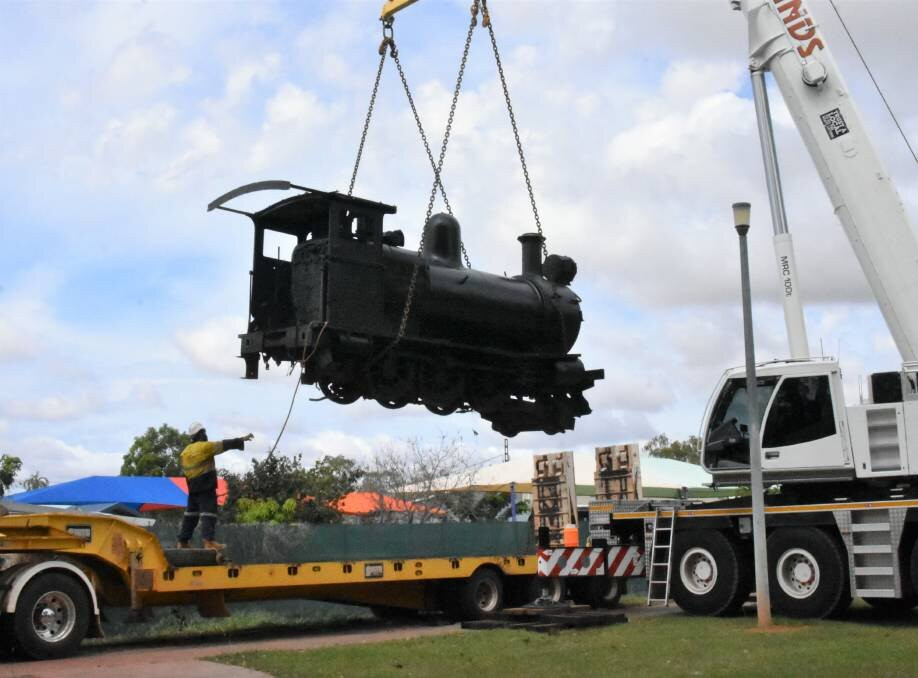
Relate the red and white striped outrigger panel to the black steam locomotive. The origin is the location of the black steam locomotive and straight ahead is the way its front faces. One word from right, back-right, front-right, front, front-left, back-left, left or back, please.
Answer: front

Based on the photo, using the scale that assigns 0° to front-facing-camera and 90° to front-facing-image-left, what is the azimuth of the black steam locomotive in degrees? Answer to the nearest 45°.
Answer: approximately 225°

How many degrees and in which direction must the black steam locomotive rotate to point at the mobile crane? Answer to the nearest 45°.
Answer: approximately 45° to its right

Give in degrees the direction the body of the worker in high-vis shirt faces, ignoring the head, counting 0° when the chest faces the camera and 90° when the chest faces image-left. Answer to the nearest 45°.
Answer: approximately 270°

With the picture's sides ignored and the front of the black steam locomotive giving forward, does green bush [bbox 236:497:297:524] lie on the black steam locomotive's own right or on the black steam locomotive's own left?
on the black steam locomotive's own left

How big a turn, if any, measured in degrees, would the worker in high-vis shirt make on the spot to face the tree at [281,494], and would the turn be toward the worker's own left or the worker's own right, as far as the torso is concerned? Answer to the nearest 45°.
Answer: approximately 90° to the worker's own left

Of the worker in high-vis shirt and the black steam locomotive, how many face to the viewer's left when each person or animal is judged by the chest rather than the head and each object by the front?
0

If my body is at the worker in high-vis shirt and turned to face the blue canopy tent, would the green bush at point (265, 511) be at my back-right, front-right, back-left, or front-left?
front-right

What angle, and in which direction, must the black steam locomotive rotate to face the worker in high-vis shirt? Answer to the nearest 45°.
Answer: approximately 135° to its left

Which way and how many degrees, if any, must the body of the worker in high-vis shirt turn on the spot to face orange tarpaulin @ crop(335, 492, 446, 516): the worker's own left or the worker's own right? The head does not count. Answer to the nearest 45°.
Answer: approximately 90° to the worker's own left

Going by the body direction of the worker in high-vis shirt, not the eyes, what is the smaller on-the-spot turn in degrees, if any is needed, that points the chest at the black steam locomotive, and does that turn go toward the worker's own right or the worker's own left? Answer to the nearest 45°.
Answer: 0° — they already face it

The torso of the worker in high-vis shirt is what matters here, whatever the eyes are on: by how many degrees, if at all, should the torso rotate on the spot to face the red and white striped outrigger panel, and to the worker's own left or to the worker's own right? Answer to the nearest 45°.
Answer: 0° — they already face it
